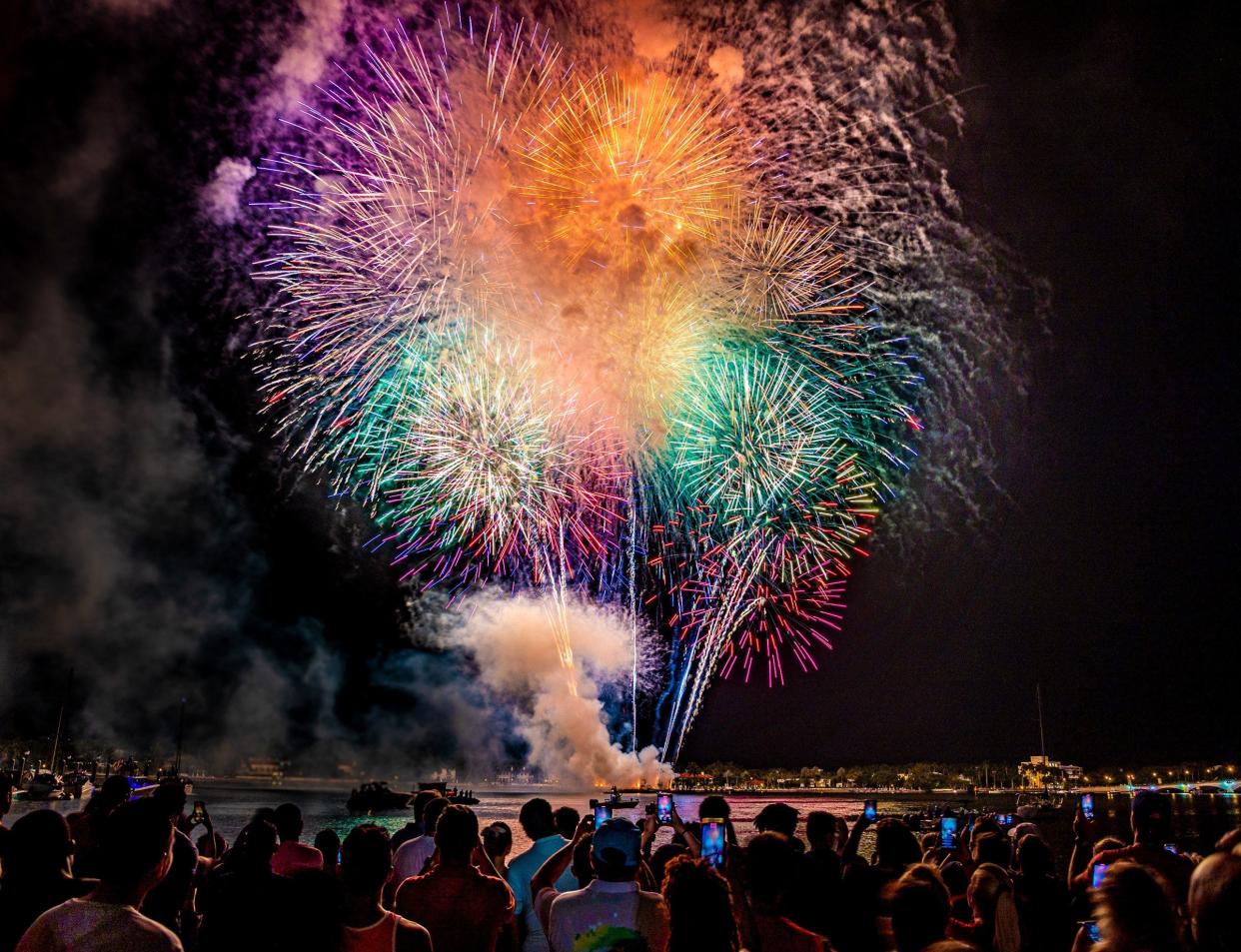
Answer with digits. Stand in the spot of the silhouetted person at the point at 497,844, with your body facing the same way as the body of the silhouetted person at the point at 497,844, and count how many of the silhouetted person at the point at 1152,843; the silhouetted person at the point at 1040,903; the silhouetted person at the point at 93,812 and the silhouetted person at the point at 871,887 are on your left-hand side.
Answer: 1

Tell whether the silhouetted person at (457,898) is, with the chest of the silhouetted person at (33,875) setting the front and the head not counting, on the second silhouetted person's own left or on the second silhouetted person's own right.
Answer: on the second silhouetted person's own right

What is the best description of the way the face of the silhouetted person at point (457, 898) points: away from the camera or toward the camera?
away from the camera

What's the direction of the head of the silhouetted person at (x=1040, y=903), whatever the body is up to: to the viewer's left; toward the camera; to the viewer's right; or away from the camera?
away from the camera

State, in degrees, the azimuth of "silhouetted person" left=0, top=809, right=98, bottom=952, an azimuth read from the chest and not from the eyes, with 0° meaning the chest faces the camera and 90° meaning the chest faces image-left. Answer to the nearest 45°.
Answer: approximately 180°

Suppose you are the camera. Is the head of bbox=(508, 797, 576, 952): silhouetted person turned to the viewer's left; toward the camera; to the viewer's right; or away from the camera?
away from the camera

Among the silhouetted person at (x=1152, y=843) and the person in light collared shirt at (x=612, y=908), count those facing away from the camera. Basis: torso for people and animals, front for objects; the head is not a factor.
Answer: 2

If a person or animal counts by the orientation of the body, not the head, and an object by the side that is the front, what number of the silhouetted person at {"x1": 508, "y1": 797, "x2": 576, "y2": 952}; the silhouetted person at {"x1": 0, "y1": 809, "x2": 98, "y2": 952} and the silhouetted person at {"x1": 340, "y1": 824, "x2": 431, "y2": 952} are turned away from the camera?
3

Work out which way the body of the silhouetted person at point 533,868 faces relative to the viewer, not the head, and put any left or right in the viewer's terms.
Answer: facing away from the viewer

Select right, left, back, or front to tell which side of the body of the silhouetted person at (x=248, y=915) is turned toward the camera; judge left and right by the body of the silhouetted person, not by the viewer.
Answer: back

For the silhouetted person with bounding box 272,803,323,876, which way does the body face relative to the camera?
away from the camera

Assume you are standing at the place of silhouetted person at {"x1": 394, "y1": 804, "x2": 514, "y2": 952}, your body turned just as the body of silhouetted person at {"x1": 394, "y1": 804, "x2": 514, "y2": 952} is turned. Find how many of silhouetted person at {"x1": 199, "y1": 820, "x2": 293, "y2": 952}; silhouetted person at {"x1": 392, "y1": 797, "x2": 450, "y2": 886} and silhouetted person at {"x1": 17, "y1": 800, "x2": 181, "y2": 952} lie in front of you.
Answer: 1

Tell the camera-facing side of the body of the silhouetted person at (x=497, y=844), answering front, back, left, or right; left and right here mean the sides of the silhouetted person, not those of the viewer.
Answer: back

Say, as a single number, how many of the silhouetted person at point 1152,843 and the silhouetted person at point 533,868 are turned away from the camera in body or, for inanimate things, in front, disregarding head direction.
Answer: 2
